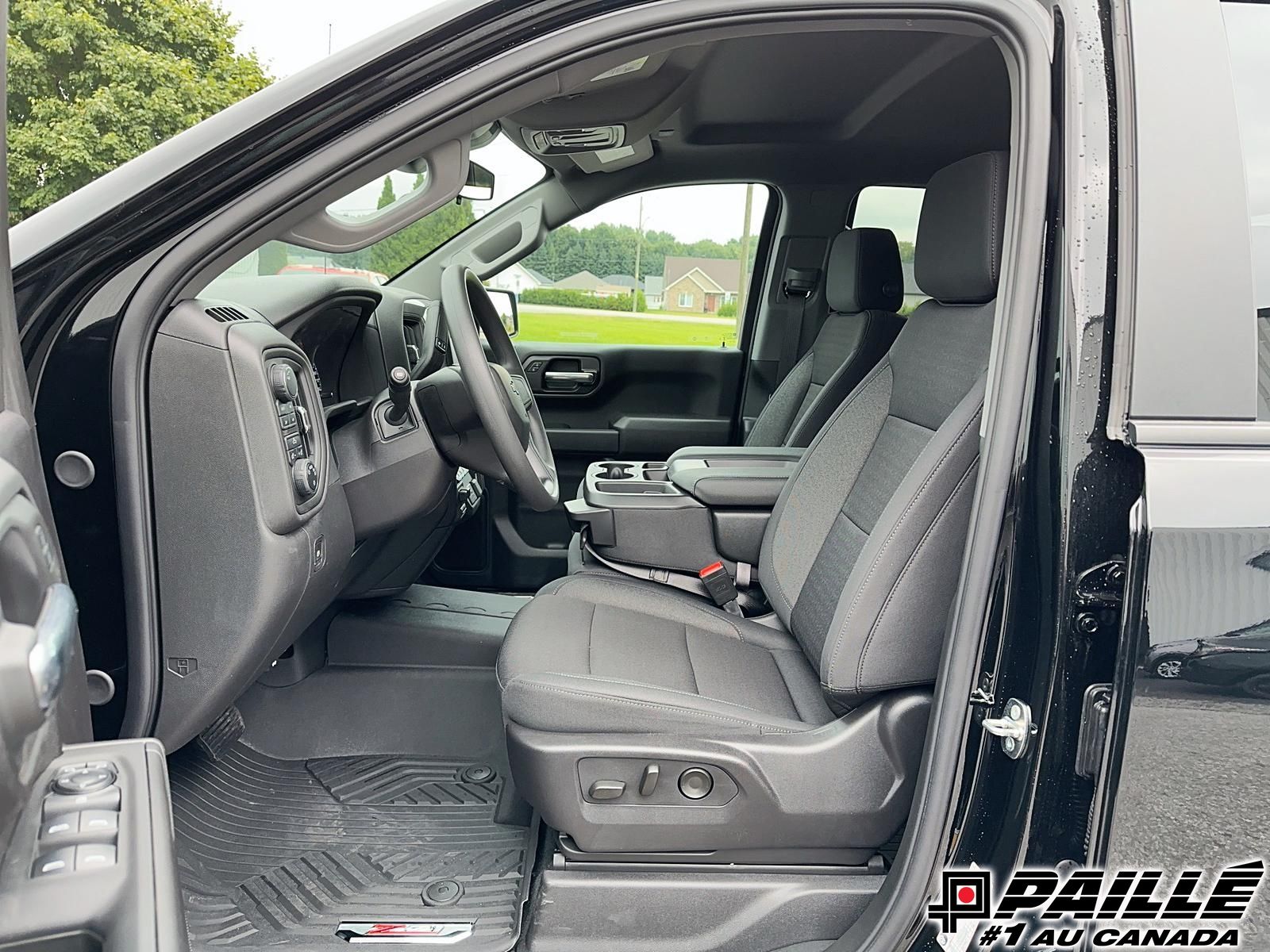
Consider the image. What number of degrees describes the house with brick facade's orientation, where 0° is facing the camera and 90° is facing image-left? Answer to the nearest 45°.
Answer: approximately 0°

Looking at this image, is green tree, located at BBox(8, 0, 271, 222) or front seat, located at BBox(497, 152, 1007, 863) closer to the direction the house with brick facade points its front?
the front seat

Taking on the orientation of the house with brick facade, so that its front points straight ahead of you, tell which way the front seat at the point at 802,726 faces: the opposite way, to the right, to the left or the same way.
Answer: to the right

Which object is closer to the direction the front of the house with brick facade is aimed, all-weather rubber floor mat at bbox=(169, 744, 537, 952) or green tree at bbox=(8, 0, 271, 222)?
the all-weather rubber floor mat

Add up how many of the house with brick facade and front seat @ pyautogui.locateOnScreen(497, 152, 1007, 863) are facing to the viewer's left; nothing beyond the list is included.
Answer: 1

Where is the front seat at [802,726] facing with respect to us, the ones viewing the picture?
facing to the left of the viewer

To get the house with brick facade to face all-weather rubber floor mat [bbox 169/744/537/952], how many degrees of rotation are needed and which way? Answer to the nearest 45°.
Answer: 0° — it already faces it

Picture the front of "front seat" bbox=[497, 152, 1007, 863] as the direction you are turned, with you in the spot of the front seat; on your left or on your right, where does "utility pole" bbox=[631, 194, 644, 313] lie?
on your right
